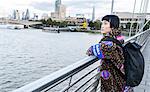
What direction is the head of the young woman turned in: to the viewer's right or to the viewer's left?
to the viewer's left

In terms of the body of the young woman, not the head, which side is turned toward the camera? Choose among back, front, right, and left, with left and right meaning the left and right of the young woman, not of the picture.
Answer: left
